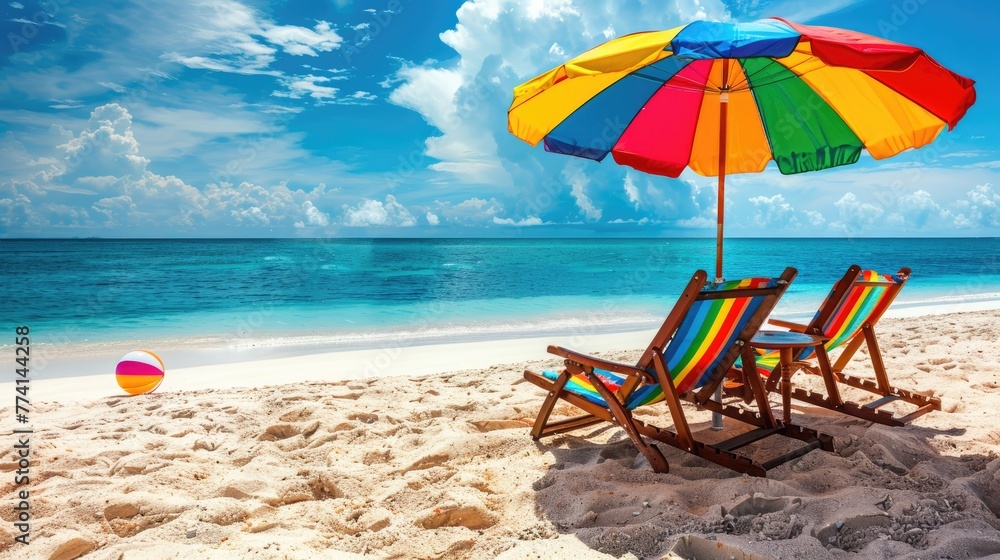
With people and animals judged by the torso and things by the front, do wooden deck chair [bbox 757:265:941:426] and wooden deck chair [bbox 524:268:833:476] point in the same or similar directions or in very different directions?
same or similar directions

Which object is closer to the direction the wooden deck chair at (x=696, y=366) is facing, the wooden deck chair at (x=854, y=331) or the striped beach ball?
the striped beach ball
